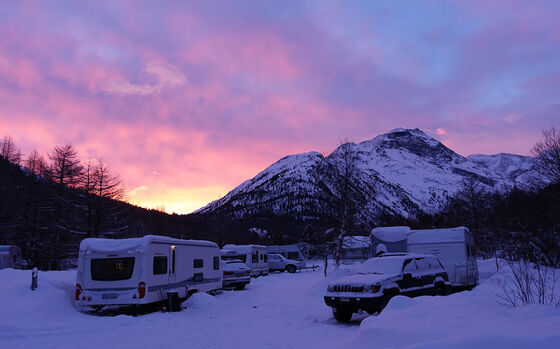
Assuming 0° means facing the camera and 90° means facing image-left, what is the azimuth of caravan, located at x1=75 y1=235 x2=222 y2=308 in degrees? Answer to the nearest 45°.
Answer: approximately 225°

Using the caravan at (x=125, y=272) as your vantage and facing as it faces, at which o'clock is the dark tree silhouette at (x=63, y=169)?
The dark tree silhouette is roughly at 10 o'clock from the caravan.

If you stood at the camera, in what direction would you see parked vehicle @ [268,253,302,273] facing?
facing to the right of the viewer

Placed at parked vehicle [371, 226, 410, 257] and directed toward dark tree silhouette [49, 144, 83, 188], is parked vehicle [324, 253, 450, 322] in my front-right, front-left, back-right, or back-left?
back-left

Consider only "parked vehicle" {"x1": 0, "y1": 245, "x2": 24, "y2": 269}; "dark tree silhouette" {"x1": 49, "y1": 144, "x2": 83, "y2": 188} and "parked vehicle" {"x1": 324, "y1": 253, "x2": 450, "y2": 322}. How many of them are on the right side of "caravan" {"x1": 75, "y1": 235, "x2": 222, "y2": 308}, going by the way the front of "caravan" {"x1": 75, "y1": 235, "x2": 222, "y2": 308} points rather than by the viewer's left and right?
1

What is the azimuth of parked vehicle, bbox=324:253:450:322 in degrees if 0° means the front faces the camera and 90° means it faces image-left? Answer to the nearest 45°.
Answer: approximately 45°

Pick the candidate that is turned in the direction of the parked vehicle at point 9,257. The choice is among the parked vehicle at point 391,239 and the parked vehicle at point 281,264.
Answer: the parked vehicle at point 391,239

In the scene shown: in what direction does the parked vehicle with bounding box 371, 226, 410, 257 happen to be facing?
to the viewer's left
